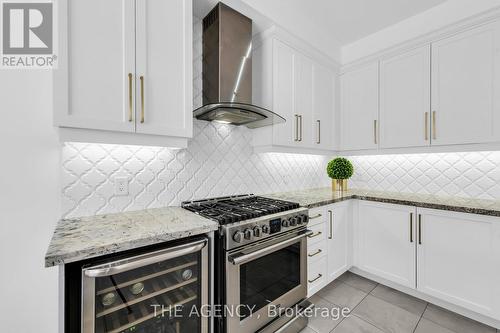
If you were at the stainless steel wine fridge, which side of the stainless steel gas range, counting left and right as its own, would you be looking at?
right

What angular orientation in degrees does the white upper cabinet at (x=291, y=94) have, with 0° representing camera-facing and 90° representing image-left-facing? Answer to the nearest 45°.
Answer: approximately 315°

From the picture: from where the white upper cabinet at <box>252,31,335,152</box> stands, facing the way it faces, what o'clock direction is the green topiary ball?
The green topiary ball is roughly at 9 o'clock from the white upper cabinet.

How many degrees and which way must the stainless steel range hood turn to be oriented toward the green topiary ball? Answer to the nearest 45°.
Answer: approximately 90° to its left

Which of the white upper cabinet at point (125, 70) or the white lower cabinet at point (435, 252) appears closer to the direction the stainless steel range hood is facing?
the white lower cabinet

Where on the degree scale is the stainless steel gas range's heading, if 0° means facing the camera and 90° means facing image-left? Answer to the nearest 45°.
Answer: approximately 315°

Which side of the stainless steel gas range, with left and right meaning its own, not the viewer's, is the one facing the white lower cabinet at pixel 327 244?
left
